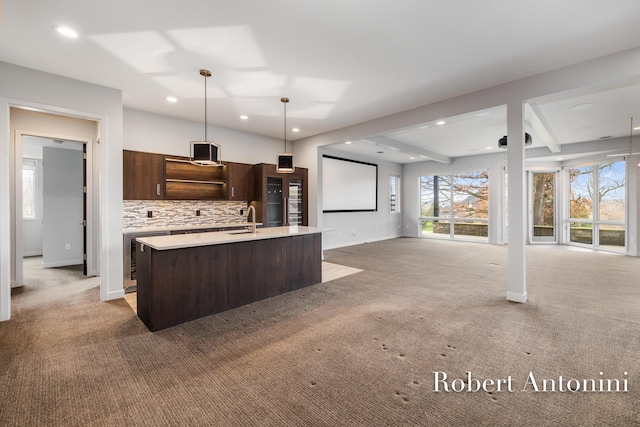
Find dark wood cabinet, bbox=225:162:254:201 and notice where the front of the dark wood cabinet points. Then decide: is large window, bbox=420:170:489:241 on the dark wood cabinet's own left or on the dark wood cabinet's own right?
on the dark wood cabinet's own left

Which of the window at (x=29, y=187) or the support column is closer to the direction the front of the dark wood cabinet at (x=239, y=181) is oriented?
the support column

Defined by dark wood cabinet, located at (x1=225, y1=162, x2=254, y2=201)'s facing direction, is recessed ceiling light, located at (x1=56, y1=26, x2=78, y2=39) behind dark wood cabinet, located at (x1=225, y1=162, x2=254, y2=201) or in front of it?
in front

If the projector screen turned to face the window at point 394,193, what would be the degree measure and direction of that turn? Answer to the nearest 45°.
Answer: approximately 90° to its left

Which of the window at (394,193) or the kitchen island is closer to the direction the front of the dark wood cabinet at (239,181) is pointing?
the kitchen island

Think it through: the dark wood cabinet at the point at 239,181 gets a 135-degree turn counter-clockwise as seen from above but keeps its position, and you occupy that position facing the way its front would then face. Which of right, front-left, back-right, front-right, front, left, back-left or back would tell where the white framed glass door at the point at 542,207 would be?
front-right

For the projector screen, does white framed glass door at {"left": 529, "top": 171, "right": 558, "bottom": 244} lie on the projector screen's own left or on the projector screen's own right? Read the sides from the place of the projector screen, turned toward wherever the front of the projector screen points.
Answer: on the projector screen's own left

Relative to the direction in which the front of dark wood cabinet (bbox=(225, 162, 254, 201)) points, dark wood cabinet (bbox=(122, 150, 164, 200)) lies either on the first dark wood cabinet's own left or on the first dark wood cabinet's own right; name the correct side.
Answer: on the first dark wood cabinet's own right

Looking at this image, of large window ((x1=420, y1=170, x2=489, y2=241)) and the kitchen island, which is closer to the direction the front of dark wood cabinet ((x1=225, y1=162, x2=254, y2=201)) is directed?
the kitchen island

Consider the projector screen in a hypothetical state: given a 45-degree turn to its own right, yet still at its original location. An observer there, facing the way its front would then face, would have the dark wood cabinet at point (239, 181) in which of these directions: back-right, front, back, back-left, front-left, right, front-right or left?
front-right

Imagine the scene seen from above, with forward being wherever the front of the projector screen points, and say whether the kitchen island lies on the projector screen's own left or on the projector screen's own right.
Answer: on the projector screen's own right

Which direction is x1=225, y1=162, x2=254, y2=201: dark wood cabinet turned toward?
toward the camera

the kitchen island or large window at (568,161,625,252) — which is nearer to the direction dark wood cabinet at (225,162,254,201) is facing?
the kitchen island

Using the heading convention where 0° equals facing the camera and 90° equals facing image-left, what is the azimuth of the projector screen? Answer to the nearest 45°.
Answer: approximately 315°
